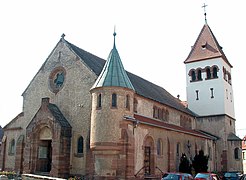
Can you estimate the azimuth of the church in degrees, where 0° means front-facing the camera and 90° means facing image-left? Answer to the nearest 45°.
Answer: approximately 45°
